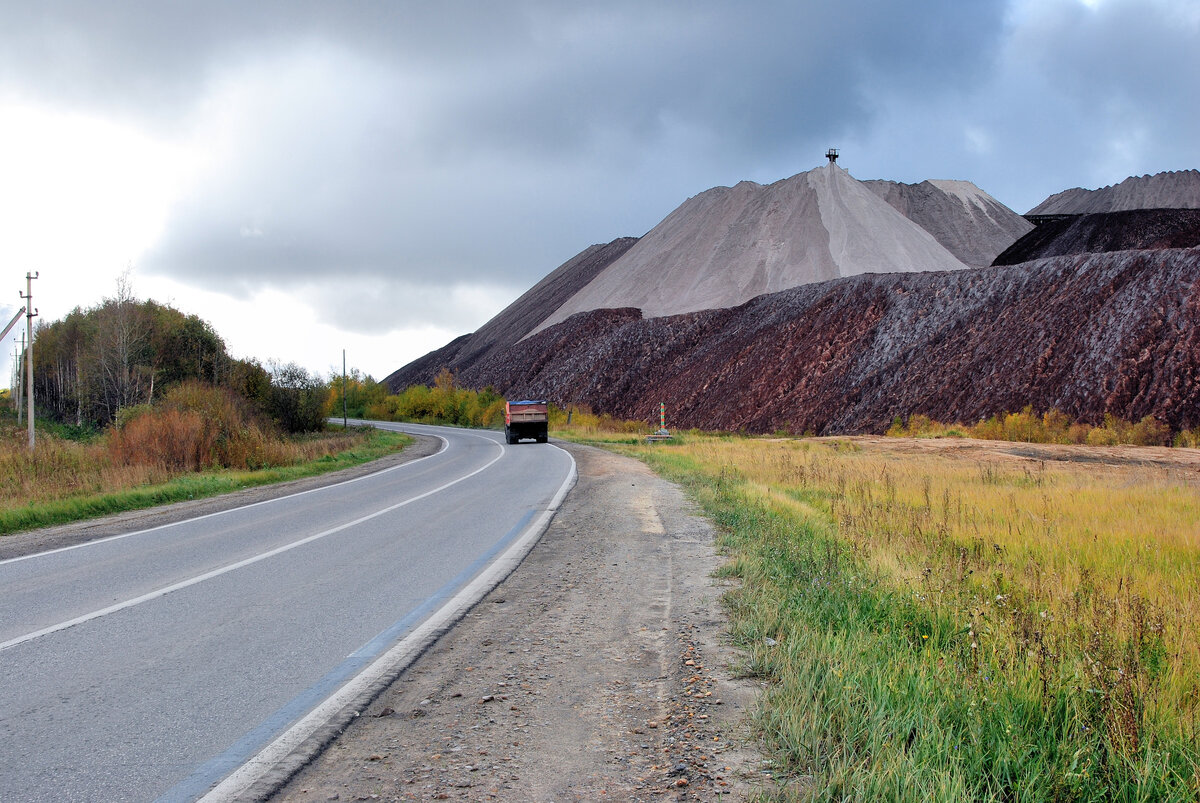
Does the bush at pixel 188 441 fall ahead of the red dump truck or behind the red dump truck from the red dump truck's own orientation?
behind

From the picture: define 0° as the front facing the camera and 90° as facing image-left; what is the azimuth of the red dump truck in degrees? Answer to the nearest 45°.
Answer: approximately 180°
